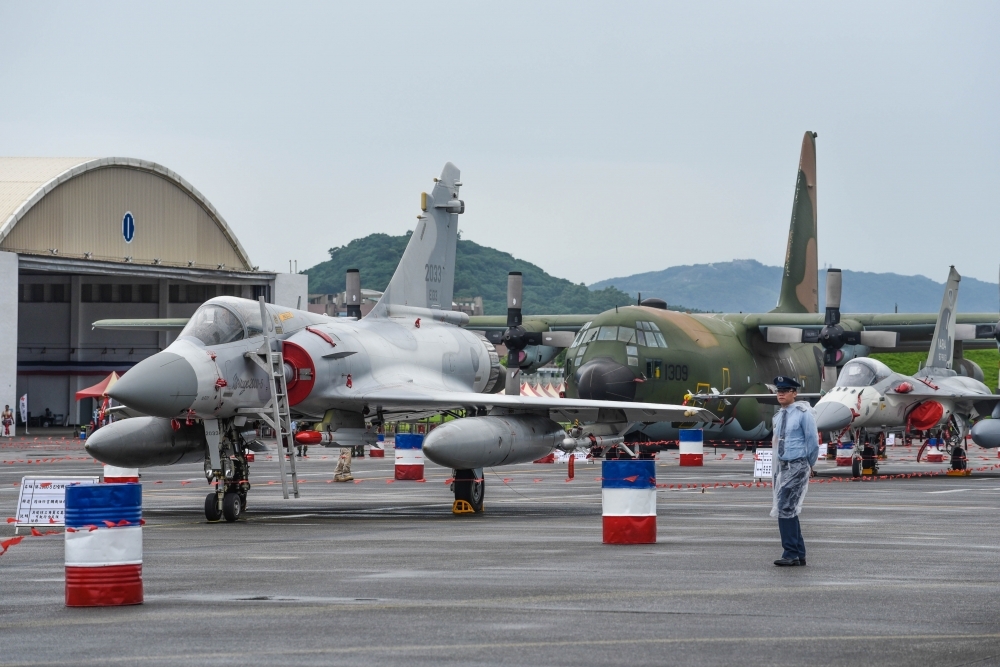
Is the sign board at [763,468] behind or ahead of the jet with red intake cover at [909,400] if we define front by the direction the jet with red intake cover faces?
ahead

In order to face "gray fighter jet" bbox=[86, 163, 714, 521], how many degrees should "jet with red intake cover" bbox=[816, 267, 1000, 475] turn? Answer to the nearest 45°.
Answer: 0° — it already faces it

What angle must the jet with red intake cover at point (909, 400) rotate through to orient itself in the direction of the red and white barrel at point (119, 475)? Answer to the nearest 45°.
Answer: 0° — it already faces it

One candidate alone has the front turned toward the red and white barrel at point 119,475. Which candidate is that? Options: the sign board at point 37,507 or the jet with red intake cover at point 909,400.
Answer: the jet with red intake cover

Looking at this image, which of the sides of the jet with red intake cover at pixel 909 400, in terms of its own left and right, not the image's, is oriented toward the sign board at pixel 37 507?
front

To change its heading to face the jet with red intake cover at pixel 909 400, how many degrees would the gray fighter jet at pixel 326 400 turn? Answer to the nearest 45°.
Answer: approximately 180°

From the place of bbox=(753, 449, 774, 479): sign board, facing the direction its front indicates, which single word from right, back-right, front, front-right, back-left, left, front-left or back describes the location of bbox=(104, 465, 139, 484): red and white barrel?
front-right

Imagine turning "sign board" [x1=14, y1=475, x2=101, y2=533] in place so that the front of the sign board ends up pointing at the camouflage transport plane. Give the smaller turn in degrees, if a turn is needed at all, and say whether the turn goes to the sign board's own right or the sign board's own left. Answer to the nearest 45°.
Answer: approximately 135° to the sign board's own left

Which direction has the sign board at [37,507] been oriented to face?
toward the camera

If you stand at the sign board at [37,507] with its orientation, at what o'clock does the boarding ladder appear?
The boarding ladder is roughly at 9 o'clock from the sign board.

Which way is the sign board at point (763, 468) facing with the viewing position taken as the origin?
facing the viewer

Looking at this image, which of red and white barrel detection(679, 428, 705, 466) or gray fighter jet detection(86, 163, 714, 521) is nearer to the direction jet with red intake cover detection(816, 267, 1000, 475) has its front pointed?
the gray fighter jet

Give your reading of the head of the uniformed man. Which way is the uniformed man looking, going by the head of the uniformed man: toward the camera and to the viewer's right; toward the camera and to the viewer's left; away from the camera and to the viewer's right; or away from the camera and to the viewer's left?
toward the camera and to the viewer's left

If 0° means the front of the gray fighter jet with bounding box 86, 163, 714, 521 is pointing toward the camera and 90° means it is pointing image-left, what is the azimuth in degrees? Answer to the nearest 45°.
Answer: approximately 45°

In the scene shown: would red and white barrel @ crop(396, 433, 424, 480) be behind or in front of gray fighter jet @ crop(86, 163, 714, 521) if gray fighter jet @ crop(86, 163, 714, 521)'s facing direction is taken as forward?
behind

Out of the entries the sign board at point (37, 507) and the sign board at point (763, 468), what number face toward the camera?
2

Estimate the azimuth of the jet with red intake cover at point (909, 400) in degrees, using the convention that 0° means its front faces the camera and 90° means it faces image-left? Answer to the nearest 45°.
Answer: approximately 45°
